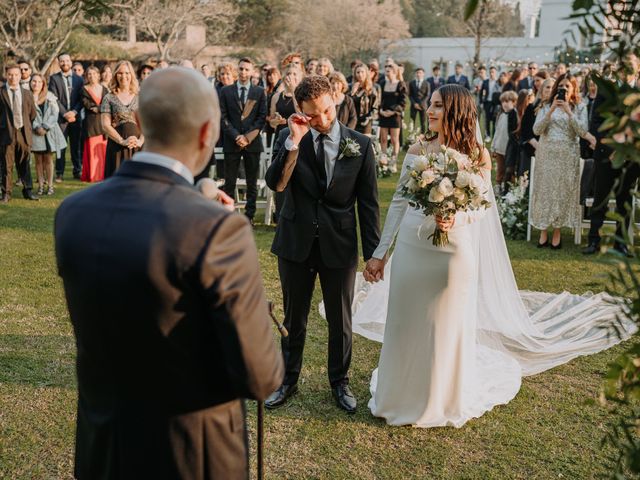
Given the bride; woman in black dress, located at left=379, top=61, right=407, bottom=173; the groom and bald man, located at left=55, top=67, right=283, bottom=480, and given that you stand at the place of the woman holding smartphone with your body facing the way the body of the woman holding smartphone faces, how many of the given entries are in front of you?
3

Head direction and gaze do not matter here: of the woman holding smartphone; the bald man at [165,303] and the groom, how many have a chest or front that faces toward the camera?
2

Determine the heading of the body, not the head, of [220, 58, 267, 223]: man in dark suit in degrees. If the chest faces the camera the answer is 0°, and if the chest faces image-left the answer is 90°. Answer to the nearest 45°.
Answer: approximately 0°

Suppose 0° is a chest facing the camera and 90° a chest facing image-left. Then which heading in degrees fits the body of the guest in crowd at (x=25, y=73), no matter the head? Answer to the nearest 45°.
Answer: approximately 0°

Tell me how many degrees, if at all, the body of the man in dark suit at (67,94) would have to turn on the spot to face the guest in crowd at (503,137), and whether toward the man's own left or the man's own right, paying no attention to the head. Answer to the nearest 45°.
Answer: approximately 45° to the man's own left
